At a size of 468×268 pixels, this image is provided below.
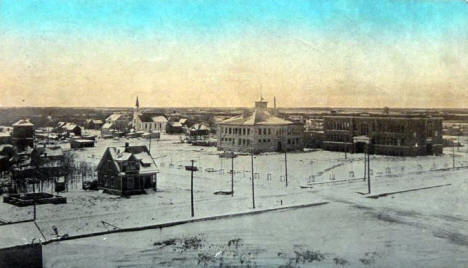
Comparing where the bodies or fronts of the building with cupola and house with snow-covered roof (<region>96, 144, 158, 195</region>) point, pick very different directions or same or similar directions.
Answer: same or similar directions

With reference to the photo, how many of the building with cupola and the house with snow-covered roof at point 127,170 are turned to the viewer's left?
0

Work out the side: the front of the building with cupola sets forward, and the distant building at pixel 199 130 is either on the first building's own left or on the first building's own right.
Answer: on the first building's own right

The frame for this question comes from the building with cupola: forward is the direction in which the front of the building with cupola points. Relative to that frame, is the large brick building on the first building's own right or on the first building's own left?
on the first building's own left

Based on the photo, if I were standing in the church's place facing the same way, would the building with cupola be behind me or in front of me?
behind

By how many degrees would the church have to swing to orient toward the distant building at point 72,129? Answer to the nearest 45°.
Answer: approximately 45° to its right

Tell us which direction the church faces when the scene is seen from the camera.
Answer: facing the viewer and to the left of the viewer

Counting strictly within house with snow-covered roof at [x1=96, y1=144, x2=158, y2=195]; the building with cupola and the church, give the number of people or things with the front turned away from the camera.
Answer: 0

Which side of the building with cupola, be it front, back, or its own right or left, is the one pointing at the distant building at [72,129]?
right

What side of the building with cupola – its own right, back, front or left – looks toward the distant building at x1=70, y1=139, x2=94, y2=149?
right

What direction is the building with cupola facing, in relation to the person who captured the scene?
facing the viewer and to the right of the viewer
